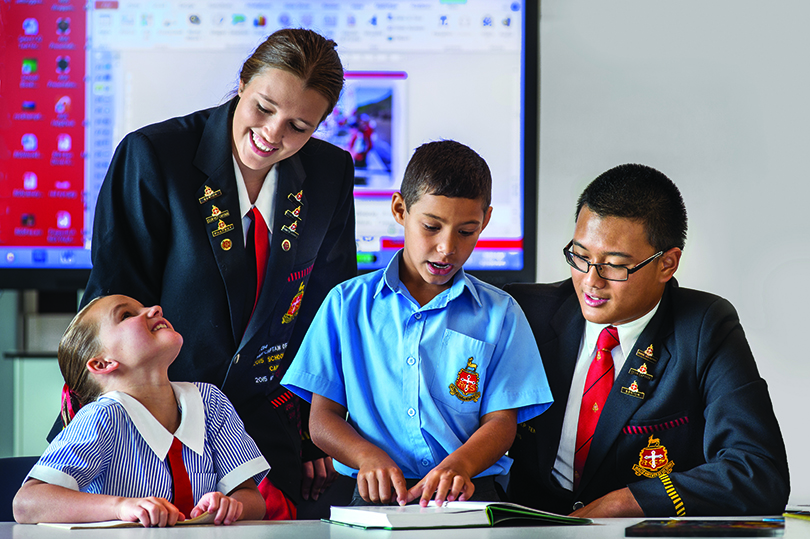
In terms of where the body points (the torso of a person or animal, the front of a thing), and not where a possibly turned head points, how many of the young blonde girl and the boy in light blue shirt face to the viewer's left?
0

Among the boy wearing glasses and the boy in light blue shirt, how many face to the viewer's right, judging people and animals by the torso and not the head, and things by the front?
0

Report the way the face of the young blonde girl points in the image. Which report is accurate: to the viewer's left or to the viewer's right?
to the viewer's right

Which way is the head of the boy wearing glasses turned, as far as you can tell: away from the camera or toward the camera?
toward the camera

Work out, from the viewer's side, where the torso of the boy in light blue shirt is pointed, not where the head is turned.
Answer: toward the camera

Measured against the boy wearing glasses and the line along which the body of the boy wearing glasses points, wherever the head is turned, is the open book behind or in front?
in front

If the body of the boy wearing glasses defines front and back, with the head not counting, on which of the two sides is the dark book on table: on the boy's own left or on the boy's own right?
on the boy's own left
